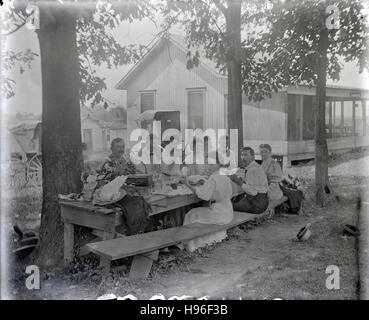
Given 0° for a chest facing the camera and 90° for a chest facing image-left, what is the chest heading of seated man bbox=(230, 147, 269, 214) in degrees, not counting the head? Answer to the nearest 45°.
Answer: approximately 90°

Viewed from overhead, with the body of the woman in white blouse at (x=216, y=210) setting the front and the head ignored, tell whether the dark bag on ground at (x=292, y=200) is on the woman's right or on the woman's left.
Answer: on the woman's right

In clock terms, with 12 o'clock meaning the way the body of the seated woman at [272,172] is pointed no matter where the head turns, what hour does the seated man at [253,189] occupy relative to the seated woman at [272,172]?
the seated man at [253,189] is roughly at 11 o'clock from the seated woman at [272,172].

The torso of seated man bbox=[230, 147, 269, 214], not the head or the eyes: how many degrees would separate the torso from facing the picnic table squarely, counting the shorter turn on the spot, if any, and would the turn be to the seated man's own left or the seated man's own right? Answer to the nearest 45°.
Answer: approximately 45° to the seated man's own left

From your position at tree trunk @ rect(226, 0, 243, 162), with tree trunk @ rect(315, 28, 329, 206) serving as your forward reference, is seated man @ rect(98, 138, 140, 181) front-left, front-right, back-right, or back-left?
back-right

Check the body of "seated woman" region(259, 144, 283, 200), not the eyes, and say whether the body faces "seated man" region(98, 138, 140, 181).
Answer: yes

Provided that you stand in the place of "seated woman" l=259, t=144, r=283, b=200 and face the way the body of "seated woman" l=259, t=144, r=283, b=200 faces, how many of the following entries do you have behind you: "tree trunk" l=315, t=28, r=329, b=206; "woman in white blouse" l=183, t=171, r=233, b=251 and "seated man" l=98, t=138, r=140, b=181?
1

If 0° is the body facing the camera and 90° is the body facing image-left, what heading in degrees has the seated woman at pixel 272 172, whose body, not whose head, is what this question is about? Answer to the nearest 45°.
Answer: approximately 45°

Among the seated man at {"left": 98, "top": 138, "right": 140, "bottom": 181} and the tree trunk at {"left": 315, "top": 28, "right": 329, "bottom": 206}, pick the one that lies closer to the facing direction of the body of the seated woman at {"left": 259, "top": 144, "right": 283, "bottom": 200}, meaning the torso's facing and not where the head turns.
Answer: the seated man

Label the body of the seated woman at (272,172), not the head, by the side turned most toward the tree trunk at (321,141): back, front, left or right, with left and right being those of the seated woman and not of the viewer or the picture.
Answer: back

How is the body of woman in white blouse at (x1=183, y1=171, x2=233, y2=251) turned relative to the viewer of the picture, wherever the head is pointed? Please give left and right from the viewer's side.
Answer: facing to the left of the viewer
